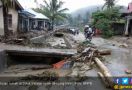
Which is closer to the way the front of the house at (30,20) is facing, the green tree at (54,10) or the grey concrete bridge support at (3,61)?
the grey concrete bridge support

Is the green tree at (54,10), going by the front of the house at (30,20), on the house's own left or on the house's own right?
on the house's own left

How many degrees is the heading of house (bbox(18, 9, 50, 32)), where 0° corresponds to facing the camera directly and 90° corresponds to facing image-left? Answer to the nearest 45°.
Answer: approximately 315°

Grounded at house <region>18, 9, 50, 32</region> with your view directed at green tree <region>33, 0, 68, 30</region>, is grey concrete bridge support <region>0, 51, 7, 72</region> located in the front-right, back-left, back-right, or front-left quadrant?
back-right

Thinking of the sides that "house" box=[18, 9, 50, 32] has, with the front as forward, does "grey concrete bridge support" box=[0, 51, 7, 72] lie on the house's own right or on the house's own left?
on the house's own right
